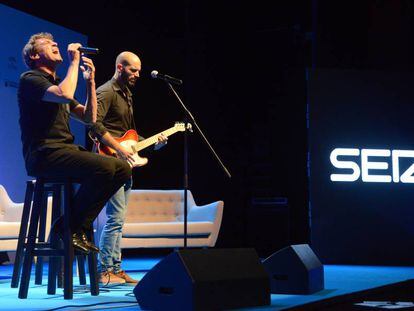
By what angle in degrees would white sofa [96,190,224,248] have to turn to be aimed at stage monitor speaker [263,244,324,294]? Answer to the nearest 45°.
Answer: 0° — it already faces it

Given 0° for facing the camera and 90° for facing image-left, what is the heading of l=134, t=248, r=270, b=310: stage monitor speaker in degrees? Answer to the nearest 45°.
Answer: approximately 135°

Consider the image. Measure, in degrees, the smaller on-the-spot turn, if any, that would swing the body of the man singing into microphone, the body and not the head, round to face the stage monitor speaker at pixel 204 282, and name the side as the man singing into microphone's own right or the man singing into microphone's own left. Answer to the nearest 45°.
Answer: approximately 45° to the man singing into microphone's own right

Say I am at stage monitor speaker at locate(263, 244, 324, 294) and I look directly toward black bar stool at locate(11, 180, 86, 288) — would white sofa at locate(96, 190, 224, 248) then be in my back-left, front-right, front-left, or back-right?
front-right

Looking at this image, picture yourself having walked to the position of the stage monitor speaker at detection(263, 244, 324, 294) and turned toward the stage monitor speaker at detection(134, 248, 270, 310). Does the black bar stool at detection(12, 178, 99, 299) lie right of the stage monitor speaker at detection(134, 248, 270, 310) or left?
right

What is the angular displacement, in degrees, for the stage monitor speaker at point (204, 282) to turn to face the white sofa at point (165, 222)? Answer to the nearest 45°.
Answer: approximately 45° to its right

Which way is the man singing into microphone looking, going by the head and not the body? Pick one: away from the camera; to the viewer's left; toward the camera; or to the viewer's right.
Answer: to the viewer's right

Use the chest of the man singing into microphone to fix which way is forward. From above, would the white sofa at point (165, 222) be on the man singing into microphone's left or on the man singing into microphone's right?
on the man singing into microphone's left

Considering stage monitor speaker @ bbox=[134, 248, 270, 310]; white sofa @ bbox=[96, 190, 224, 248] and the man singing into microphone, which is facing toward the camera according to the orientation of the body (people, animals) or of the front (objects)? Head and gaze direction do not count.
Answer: the white sofa

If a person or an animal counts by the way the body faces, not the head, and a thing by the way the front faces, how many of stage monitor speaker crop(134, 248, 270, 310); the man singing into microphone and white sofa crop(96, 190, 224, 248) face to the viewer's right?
1

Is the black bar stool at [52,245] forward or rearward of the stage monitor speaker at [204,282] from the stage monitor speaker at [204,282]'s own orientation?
forward

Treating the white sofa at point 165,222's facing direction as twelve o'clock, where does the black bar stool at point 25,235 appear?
The black bar stool is roughly at 1 o'clock from the white sofa.

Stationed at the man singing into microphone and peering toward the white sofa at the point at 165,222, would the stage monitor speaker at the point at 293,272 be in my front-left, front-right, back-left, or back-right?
front-right

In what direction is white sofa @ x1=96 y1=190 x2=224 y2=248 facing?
toward the camera

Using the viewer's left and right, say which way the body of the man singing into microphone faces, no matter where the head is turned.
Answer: facing to the right of the viewer

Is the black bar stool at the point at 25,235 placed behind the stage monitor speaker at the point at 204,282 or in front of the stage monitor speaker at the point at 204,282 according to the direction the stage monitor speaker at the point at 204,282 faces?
in front

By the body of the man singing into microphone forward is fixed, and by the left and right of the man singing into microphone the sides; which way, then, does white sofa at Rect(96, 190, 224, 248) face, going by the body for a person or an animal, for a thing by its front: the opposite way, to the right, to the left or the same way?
to the right
